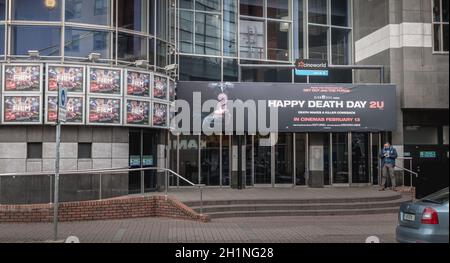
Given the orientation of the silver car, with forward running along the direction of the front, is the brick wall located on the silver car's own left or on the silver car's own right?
on the silver car's own left

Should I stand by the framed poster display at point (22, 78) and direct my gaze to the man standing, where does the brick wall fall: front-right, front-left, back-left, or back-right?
front-right

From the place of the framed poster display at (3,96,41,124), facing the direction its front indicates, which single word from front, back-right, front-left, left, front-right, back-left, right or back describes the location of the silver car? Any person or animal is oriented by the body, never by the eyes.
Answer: front-left

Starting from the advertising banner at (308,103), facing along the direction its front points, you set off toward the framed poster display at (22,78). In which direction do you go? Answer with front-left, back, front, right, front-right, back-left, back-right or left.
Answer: front-right

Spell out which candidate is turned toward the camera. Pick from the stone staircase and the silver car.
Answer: the stone staircase

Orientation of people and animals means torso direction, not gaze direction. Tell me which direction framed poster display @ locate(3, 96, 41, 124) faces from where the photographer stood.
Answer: facing the viewer

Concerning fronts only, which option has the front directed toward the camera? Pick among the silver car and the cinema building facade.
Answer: the cinema building facade

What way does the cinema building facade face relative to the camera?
toward the camera

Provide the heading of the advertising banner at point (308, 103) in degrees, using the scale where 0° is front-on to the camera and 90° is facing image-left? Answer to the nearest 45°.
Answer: approximately 0°

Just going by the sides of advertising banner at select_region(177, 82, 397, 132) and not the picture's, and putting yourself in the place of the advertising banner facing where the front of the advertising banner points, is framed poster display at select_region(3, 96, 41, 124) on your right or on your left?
on your right

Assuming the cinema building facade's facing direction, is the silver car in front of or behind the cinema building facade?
in front

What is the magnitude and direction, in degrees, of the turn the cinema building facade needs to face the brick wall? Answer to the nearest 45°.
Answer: approximately 45° to its right

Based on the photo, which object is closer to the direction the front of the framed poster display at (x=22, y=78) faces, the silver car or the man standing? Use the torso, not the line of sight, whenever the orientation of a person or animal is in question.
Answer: the silver car
